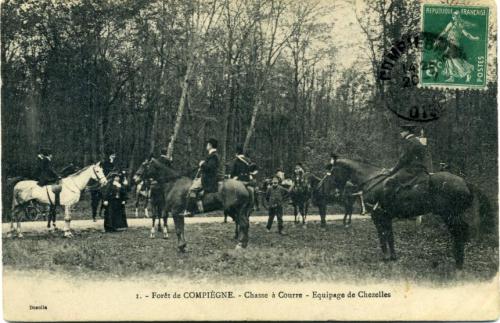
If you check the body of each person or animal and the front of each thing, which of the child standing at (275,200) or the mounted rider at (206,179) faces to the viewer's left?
the mounted rider

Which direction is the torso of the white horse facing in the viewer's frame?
to the viewer's right

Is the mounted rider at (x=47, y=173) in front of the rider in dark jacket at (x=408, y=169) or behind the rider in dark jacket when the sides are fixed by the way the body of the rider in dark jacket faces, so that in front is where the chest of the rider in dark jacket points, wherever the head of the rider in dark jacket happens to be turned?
in front

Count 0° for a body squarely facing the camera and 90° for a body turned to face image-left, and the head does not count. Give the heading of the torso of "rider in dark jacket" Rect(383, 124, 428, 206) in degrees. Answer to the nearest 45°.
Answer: approximately 90°

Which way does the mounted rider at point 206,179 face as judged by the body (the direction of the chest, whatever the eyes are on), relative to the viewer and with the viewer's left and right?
facing to the left of the viewer

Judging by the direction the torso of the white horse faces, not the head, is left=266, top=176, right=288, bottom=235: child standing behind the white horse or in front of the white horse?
in front

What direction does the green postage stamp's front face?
toward the camera

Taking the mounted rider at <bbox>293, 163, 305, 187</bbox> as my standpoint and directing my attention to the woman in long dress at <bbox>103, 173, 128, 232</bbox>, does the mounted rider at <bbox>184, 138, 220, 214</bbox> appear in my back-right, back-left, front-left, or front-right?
front-left
